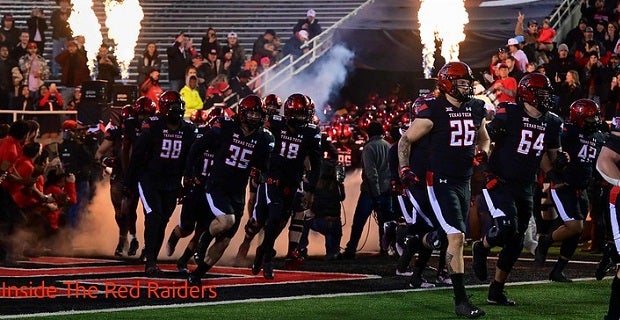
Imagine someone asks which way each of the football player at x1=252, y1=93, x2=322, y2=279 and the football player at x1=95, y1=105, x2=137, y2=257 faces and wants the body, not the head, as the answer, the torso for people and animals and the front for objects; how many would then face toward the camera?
2

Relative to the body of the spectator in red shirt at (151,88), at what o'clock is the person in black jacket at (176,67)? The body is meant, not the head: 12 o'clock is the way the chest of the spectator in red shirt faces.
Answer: The person in black jacket is roughly at 8 o'clock from the spectator in red shirt.

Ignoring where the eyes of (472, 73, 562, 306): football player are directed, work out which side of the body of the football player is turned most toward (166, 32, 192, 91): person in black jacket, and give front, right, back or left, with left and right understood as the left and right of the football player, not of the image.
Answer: back

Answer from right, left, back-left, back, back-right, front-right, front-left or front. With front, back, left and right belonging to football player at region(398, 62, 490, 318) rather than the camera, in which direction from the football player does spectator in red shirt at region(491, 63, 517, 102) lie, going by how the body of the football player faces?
back-left

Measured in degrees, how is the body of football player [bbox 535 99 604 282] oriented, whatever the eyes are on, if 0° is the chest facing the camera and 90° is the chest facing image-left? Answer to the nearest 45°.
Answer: approximately 315°

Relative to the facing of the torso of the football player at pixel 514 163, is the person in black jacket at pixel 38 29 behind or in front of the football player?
behind

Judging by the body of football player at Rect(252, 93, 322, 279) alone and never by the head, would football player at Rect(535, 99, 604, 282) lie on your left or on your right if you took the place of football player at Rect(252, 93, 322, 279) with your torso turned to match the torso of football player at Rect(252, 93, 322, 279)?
on your left

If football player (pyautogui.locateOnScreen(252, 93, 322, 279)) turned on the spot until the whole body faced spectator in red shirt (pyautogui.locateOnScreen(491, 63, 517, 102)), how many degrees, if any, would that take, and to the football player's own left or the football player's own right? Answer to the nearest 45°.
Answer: approximately 135° to the football player's own left
